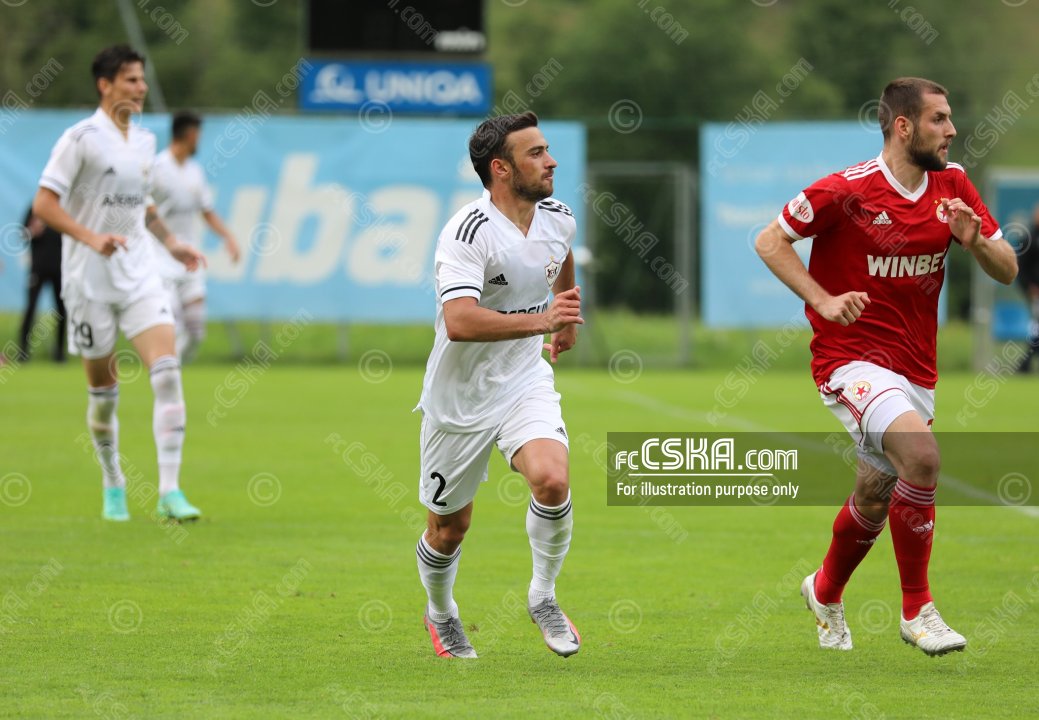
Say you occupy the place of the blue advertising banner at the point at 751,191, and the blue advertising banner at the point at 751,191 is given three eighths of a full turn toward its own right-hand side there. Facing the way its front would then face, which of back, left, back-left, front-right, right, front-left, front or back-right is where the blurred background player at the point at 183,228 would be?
left

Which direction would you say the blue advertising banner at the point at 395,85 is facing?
toward the camera

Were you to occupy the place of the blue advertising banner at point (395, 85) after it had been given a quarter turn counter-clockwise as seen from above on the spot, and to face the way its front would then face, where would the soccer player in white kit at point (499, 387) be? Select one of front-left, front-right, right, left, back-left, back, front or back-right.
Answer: right

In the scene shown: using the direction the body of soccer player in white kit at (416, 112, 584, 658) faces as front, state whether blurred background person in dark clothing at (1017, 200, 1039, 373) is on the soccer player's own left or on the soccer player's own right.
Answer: on the soccer player's own left

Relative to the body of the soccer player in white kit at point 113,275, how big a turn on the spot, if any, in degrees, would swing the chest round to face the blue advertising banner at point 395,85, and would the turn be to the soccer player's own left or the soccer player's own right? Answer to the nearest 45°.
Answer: approximately 135° to the soccer player's own left

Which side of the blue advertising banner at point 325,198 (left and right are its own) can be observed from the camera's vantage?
front

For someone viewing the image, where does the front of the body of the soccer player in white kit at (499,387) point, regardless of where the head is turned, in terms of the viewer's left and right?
facing the viewer and to the right of the viewer

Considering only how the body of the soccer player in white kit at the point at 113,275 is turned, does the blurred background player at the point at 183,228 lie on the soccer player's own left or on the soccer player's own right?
on the soccer player's own left

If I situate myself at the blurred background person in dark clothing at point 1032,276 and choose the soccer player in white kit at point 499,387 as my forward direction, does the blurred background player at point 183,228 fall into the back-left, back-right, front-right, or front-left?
front-right

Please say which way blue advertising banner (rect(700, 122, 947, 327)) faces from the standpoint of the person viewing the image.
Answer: facing the viewer

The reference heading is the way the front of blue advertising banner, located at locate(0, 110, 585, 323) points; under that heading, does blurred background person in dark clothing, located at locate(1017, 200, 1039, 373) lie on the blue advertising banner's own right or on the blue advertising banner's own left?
on the blue advertising banner's own left

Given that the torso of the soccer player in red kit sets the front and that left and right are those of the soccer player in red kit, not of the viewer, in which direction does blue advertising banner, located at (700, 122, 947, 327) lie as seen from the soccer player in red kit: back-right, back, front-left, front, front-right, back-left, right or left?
back-left

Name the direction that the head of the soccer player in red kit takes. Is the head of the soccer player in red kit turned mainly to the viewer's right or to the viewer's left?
to the viewer's right

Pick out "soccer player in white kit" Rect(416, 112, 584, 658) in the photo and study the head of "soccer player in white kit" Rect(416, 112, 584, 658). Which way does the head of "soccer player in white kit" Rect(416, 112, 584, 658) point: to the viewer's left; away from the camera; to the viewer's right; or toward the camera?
to the viewer's right

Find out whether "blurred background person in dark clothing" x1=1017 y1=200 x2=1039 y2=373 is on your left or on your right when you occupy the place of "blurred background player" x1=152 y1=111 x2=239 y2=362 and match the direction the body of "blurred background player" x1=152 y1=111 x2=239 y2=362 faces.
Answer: on your left

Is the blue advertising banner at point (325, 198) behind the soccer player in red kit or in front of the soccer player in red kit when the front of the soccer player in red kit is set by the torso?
behind

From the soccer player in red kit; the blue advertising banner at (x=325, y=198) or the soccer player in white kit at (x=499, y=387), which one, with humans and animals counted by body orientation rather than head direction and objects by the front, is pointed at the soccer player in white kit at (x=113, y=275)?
the blue advertising banner
